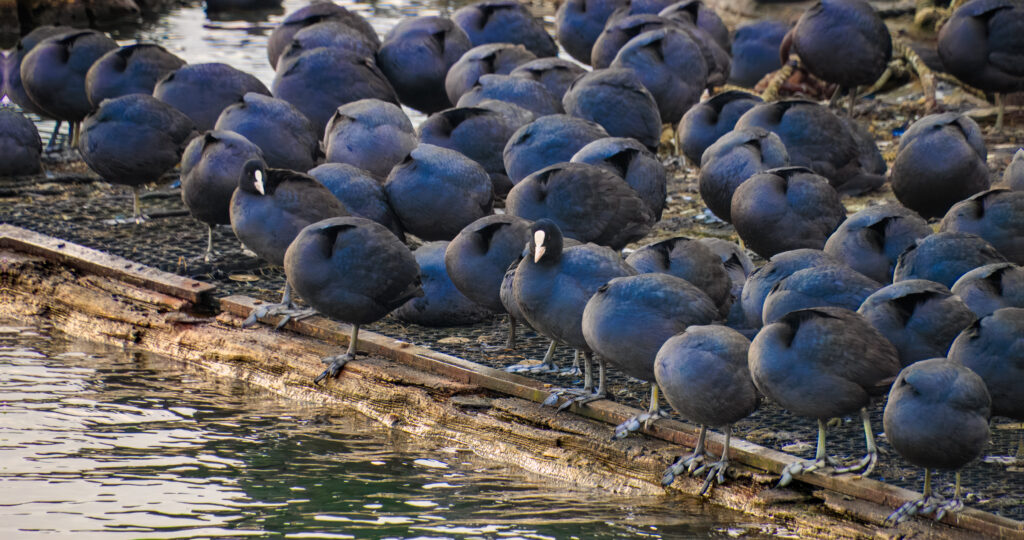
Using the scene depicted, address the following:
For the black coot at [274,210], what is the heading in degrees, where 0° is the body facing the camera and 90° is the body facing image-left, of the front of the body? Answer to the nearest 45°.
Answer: approximately 45°

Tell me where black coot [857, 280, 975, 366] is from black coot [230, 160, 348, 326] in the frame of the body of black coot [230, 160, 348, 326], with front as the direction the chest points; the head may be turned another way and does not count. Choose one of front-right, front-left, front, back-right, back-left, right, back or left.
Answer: left

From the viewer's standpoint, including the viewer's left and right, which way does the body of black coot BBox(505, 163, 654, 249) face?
facing to the left of the viewer

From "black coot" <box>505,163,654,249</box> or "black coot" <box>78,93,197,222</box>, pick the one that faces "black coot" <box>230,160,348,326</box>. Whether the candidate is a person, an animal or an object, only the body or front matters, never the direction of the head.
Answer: "black coot" <box>505,163,654,249</box>

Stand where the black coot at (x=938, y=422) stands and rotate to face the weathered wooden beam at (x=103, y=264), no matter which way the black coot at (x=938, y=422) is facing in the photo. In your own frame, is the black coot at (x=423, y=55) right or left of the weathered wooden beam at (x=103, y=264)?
right
